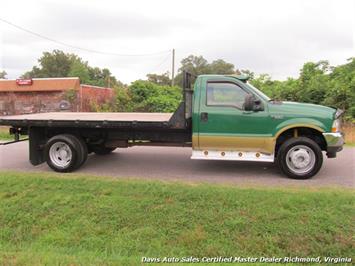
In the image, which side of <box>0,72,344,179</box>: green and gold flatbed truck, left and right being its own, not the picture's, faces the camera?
right

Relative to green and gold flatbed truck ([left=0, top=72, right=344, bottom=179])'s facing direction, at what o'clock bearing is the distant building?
The distant building is roughly at 8 o'clock from the green and gold flatbed truck.
